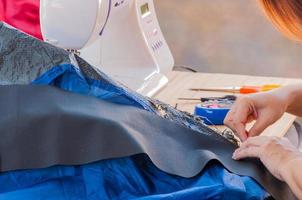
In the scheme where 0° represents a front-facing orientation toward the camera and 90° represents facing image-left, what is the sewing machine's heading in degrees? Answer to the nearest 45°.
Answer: approximately 315°
